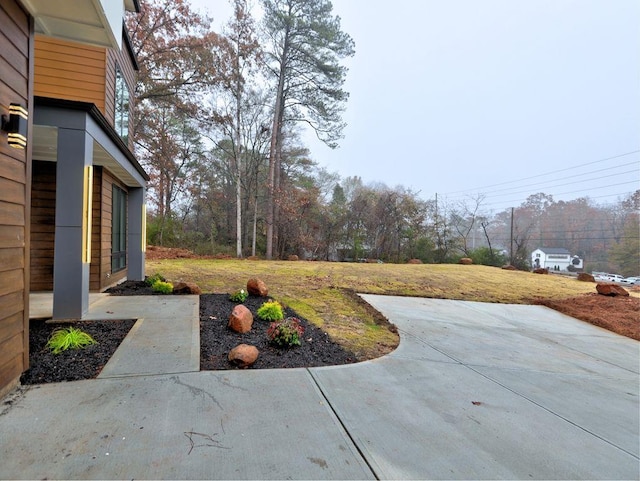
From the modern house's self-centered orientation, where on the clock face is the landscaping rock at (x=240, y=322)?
The landscaping rock is roughly at 1 o'clock from the modern house.

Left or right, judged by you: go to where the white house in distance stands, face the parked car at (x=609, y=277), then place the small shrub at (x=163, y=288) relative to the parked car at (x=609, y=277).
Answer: right

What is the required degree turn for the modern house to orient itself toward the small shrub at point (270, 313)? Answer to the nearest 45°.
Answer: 0° — it already faces it

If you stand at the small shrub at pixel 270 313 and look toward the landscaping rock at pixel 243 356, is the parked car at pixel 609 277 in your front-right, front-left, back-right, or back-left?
back-left

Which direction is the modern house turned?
to the viewer's right

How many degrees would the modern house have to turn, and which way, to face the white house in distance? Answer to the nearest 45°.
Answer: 0° — it already faces it

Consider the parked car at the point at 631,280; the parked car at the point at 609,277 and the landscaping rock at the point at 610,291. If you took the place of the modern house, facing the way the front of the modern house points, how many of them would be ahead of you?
3
